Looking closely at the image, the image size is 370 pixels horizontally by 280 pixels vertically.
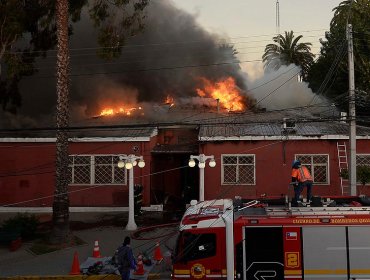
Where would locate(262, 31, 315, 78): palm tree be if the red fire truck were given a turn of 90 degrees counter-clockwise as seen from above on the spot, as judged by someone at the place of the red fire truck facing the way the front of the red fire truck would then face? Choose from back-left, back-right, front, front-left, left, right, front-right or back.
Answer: back

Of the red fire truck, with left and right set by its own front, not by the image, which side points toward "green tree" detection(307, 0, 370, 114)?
right

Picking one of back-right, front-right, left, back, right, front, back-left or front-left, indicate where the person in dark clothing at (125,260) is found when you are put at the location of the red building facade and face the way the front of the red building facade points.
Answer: front

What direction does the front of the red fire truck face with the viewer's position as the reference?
facing to the left of the viewer

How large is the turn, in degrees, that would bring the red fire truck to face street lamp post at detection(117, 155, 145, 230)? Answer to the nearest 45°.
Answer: approximately 45° to its right

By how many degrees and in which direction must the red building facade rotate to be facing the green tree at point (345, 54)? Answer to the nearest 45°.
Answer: approximately 135° to its left

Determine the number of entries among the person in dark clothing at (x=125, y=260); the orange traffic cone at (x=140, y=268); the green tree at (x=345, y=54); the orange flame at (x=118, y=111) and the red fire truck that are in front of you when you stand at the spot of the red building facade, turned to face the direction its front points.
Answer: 3

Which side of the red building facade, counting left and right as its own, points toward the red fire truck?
front

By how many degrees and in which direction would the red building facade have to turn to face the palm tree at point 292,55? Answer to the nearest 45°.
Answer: approximately 135° to its left

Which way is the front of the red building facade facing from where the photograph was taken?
facing the viewer

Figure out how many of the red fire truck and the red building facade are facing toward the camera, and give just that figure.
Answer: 1

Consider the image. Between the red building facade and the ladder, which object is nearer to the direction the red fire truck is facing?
the red building facade

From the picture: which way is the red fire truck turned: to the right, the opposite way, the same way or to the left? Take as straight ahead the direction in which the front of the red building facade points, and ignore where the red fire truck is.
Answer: to the right

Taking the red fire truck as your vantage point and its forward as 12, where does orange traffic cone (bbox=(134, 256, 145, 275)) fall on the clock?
The orange traffic cone is roughly at 1 o'clock from the red fire truck.

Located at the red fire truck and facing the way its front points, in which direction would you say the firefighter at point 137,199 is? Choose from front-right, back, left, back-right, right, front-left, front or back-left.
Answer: front-right

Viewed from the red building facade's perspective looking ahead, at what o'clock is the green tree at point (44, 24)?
The green tree is roughly at 2 o'clock from the red building facade.

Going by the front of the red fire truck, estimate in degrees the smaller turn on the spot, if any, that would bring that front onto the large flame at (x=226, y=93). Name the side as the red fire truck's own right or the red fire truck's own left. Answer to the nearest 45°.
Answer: approximately 90° to the red fire truck's own right

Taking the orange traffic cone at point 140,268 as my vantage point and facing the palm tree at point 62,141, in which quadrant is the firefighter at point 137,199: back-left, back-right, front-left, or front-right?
front-right
